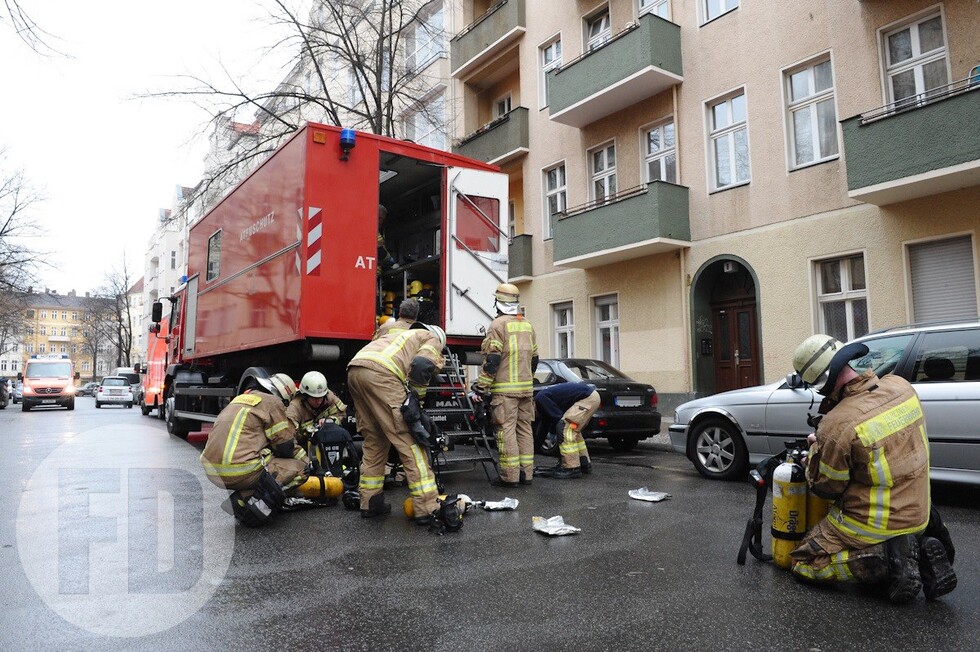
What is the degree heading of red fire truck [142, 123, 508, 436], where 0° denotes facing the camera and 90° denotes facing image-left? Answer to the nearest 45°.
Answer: approximately 135°

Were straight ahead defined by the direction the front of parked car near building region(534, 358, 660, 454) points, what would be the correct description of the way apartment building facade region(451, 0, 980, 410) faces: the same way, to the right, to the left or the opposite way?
to the left

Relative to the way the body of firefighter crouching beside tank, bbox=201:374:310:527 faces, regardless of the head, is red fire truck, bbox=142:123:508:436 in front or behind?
in front

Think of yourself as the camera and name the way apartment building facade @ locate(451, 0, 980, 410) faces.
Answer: facing the viewer and to the left of the viewer

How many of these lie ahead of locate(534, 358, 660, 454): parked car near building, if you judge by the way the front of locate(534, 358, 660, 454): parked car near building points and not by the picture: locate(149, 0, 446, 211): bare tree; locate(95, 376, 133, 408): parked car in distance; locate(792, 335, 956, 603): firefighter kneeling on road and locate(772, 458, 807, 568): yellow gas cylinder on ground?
2

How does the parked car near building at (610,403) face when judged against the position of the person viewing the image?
facing away from the viewer and to the left of the viewer

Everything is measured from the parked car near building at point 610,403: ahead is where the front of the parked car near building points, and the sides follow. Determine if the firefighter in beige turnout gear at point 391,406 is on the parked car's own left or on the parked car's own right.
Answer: on the parked car's own left

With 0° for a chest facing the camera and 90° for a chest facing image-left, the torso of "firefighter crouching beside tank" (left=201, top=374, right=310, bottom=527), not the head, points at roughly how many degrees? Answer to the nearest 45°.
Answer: approximately 225°

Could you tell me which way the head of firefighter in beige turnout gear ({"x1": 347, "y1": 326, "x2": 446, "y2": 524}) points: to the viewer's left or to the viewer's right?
to the viewer's right
